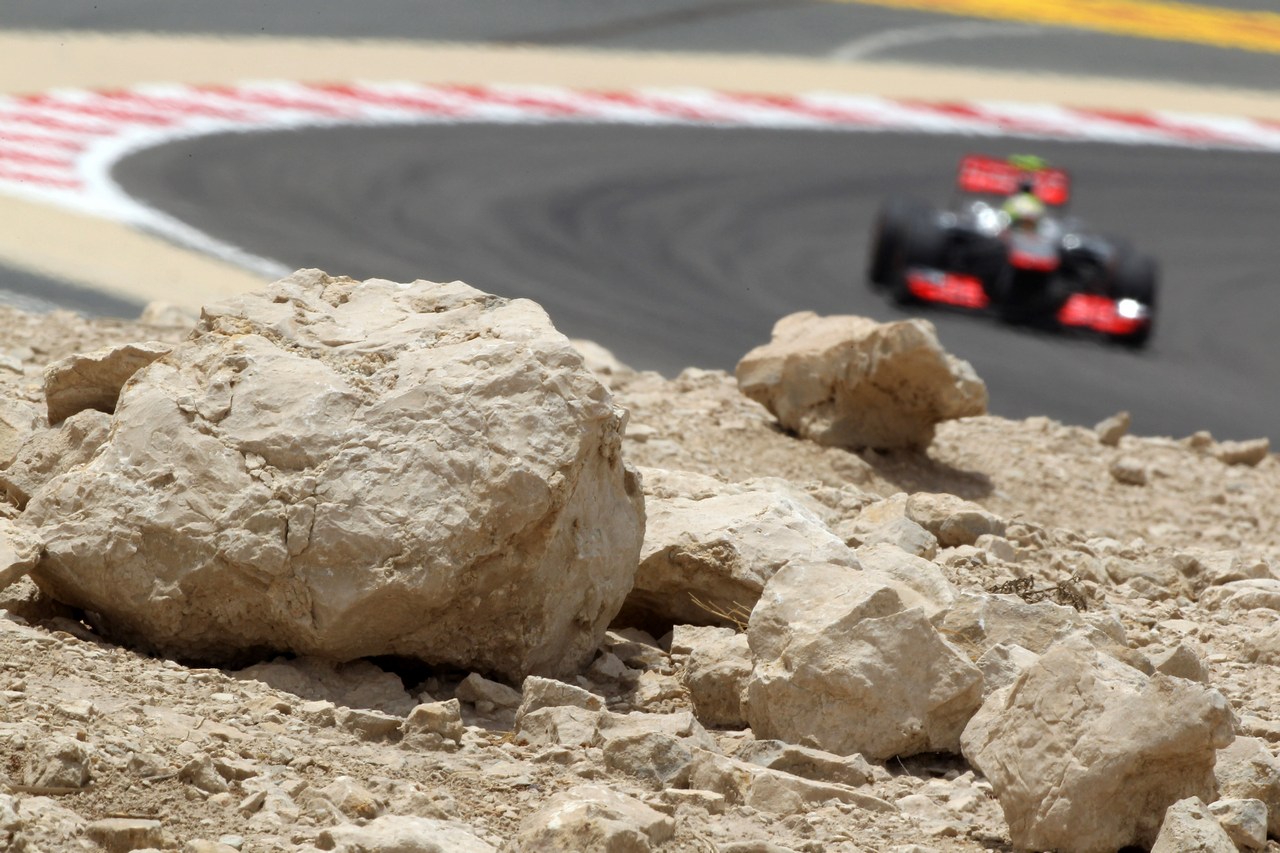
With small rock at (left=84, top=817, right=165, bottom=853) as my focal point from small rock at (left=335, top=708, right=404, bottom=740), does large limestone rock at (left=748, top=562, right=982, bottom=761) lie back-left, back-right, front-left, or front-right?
back-left

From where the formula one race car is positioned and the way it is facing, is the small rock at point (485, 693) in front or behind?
in front

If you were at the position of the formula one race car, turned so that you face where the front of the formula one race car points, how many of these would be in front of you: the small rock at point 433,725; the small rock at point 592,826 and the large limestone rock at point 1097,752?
3

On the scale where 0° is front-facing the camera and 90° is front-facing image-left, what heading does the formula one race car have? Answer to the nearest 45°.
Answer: approximately 0°

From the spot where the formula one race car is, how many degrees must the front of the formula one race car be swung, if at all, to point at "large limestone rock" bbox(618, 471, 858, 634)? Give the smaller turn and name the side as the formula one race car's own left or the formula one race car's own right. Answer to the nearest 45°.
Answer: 0° — it already faces it

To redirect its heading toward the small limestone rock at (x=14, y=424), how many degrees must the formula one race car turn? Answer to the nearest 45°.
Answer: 0° — it already faces it

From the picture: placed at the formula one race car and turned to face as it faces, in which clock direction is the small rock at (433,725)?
The small rock is roughly at 12 o'clock from the formula one race car.

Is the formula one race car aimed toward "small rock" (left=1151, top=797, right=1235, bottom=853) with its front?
yes

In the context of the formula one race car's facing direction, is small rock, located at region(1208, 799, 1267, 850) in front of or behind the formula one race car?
in front

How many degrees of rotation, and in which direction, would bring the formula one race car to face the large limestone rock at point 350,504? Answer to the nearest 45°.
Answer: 0° — it already faces it

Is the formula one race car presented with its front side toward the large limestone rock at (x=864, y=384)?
yes
